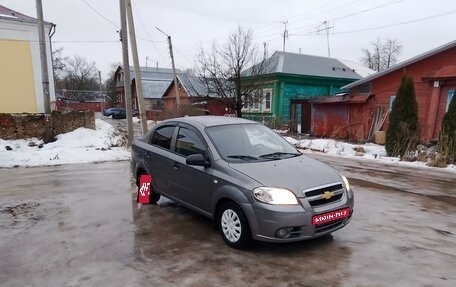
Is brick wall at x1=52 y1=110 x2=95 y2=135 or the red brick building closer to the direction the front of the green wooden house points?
the brick wall

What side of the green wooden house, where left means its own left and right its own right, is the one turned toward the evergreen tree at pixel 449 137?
left

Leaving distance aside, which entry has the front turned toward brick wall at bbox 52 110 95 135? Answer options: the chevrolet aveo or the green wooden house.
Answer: the green wooden house

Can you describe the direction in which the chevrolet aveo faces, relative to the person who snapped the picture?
facing the viewer and to the right of the viewer

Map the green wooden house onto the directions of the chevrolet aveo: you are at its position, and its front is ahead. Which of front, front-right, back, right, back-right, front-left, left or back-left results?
back-left

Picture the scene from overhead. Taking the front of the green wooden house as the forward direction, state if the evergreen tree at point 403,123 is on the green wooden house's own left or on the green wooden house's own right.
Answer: on the green wooden house's own left

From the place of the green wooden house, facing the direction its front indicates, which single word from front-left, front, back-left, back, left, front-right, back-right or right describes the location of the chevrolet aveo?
front-left

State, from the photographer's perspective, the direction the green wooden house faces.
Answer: facing the viewer and to the left of the viewer

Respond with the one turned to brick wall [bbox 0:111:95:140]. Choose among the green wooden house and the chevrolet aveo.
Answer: the green wooden house

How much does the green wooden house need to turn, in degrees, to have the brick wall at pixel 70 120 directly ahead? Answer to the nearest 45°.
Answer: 0° — it already faces it

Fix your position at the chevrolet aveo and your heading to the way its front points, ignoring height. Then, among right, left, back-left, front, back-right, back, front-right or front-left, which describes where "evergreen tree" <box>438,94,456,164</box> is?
left

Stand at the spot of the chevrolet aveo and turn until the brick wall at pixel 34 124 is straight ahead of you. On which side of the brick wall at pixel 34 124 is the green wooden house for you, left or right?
right

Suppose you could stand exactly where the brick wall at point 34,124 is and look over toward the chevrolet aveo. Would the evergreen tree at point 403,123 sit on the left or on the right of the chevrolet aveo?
left

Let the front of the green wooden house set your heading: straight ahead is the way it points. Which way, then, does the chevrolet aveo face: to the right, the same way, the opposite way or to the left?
to the left

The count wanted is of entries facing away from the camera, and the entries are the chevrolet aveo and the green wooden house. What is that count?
0

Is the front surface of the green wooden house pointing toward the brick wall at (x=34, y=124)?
yes

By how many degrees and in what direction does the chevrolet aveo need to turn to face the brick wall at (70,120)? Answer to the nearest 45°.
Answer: approximately 180°
